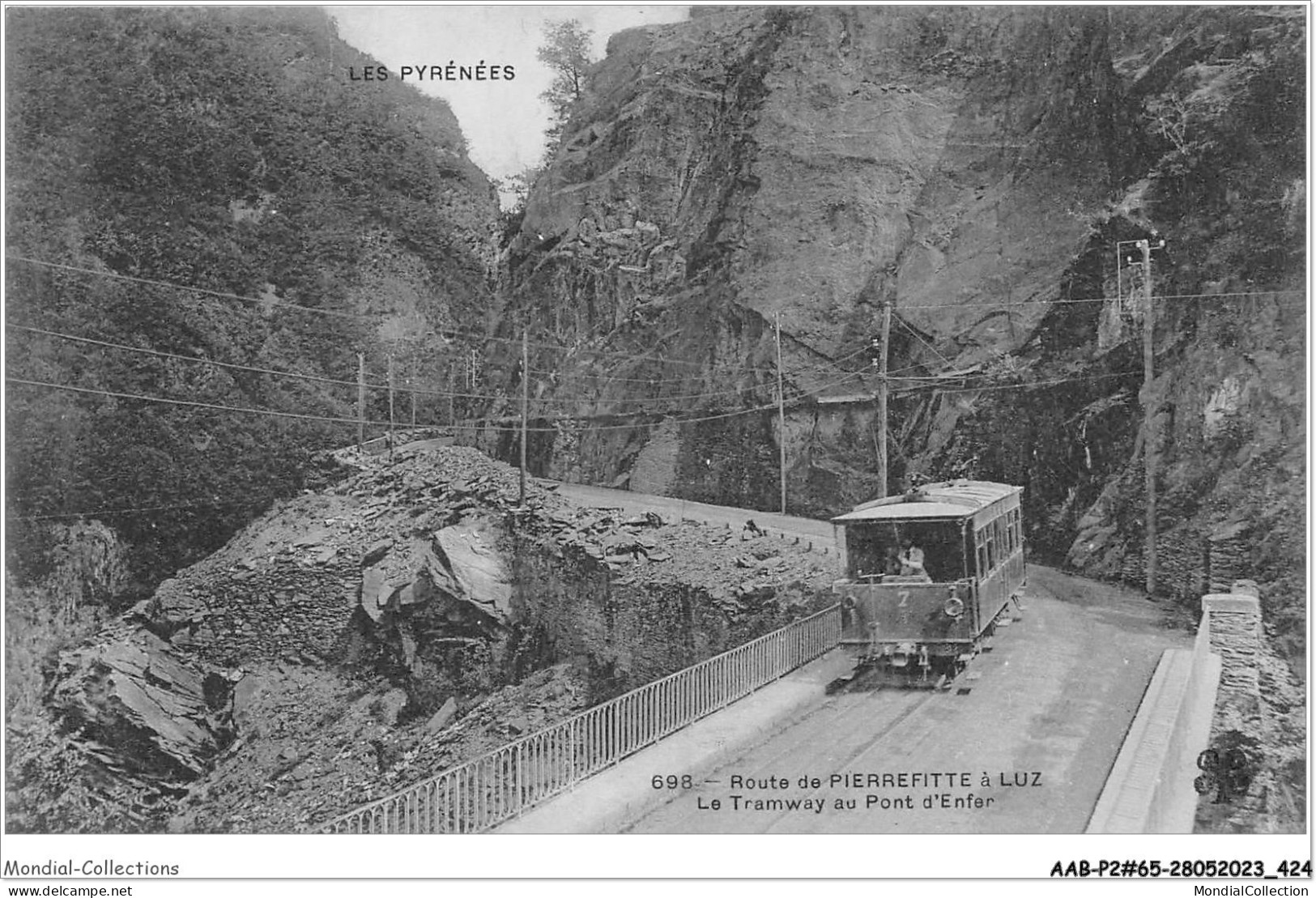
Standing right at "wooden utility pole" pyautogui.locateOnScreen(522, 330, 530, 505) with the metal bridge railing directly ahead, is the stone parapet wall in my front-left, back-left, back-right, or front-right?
front-left

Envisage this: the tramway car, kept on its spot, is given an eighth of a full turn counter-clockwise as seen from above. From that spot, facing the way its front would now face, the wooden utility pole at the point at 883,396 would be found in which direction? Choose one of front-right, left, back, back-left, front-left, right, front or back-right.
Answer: back

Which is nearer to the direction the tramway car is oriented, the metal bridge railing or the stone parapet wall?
the metal bridge railing

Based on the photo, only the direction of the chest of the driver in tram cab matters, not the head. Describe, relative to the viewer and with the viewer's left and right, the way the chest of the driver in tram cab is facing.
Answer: facing the viewer and to the left of the viewer

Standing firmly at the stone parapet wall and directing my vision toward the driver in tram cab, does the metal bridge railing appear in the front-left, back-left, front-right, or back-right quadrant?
front-left

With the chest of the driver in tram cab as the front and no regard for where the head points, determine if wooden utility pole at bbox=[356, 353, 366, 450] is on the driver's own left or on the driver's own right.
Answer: on the driver's own right

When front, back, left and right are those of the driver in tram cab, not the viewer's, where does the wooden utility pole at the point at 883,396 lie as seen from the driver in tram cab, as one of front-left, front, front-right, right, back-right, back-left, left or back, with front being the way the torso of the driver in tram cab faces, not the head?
back-right

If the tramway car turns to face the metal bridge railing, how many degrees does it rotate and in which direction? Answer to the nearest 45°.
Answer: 0° — it already faces it

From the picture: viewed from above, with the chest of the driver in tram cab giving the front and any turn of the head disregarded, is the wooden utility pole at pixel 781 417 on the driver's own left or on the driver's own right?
on the driver's own right
